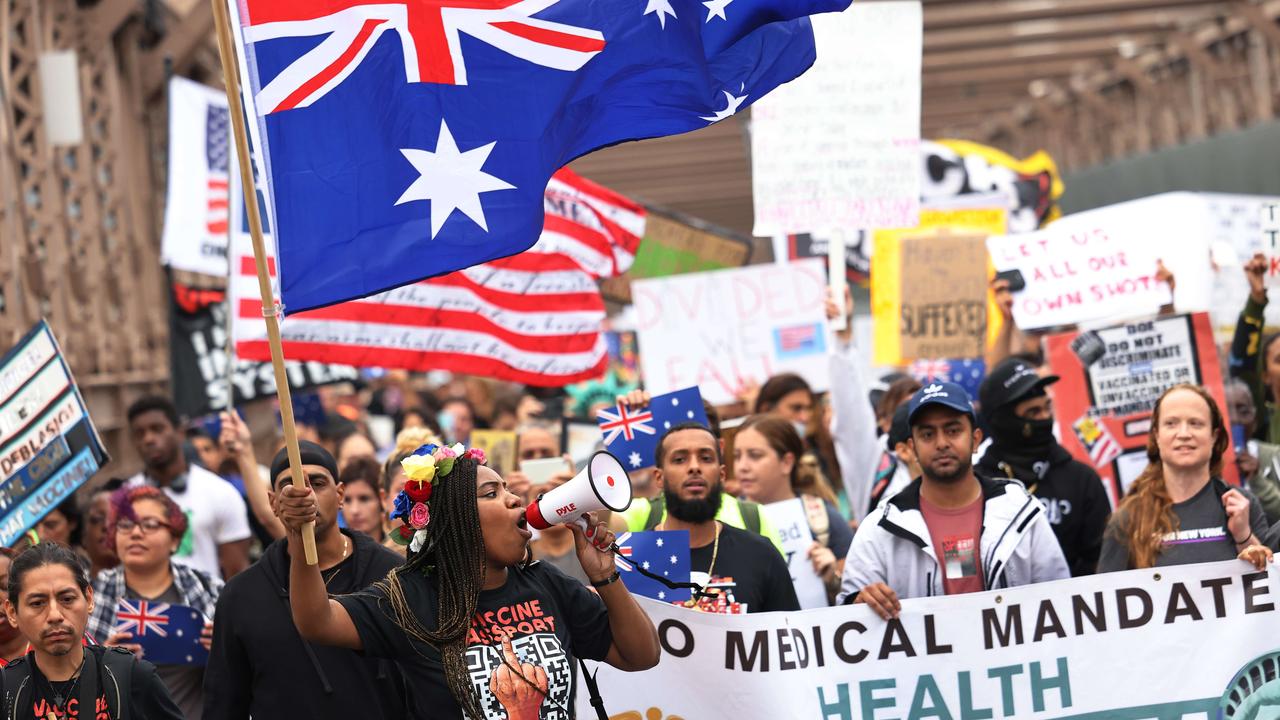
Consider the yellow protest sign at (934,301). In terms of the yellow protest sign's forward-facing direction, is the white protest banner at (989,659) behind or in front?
in front

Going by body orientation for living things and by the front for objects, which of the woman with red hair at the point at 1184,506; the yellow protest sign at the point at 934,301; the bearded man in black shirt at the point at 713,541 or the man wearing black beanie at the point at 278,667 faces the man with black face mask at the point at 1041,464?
the yellow protest sign

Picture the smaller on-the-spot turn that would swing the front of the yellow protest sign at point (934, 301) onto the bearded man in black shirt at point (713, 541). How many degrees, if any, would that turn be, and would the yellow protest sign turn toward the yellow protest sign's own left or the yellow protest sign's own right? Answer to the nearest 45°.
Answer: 0° — it already faces them

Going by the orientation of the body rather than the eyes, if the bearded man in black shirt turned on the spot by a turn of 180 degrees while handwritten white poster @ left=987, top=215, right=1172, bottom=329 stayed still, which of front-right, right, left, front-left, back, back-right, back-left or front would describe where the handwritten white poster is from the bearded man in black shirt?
front-right

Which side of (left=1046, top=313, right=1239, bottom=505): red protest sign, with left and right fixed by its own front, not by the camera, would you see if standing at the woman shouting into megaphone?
front

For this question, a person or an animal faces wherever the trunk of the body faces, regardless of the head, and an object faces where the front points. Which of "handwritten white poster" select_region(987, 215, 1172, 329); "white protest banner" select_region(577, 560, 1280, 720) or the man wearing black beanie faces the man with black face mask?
the handwritten white poster

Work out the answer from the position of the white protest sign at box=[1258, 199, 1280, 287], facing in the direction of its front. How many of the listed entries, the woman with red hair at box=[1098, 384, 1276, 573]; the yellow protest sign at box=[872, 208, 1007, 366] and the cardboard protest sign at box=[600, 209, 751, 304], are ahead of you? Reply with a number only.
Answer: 1

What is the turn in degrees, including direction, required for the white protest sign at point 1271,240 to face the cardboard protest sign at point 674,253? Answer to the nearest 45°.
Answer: approximately 135° to its right

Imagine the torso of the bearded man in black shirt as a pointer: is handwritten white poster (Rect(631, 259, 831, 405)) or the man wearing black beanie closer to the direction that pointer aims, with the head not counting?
the man wearing black beanie

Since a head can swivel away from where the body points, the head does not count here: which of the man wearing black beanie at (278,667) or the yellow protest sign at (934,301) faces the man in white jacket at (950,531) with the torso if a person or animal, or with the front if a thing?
the yellow protest sign

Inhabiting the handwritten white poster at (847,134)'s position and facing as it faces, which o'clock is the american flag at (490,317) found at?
The american flag is roughly at 3 o'clock from the handwritten white poster.

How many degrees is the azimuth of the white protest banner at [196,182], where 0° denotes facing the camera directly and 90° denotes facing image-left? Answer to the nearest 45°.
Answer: approximately 0°

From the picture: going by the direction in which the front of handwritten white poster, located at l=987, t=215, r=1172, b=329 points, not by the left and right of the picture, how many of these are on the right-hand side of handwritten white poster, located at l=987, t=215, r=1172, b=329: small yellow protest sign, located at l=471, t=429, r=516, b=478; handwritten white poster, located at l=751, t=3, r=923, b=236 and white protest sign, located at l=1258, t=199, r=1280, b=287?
2

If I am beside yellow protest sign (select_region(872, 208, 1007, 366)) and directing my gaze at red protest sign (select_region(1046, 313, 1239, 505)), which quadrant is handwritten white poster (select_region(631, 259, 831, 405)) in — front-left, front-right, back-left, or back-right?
back-right
